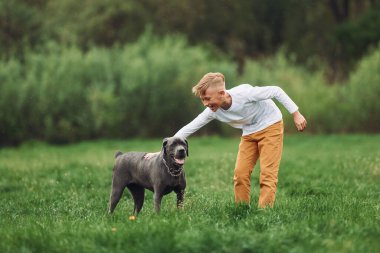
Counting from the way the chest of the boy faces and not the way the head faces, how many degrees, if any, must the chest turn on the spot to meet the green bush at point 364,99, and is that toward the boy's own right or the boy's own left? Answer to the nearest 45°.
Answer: approximately 135° to the boy's own right

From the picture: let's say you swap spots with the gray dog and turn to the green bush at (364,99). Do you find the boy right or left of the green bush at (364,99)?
right

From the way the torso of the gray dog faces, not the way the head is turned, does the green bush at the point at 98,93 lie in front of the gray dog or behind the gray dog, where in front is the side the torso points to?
behind

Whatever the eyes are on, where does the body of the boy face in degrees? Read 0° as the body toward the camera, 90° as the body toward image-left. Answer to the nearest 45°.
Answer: approximately 45°

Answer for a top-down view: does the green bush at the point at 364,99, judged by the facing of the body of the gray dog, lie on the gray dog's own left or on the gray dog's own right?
on the gray dog's own left

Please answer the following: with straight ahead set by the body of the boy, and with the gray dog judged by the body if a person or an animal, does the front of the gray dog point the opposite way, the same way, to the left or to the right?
to the left

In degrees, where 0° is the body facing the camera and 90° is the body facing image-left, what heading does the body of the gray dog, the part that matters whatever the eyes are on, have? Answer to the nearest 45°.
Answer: approximately 315°

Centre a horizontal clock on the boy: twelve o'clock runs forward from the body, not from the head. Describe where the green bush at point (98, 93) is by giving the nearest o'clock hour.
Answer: The green bush is roughly at 4 o'clock from the boy.
